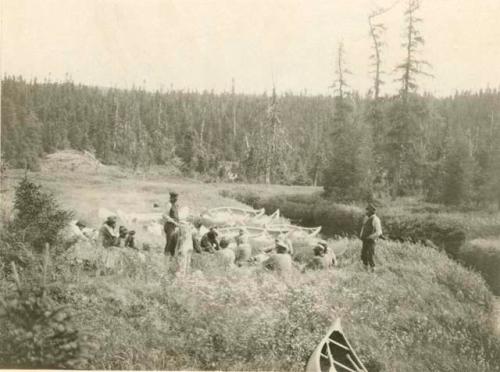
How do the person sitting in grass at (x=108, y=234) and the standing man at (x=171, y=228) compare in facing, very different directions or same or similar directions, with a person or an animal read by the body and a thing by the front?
very different directions

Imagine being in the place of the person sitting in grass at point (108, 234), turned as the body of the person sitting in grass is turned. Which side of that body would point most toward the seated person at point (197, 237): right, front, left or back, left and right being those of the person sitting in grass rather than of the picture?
front

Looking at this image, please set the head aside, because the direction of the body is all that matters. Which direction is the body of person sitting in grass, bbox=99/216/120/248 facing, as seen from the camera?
to the viewer's right

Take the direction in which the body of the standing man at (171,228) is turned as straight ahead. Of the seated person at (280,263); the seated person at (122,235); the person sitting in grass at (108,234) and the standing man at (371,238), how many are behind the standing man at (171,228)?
2

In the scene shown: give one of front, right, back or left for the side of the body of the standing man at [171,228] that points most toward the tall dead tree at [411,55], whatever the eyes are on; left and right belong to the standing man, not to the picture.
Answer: back
